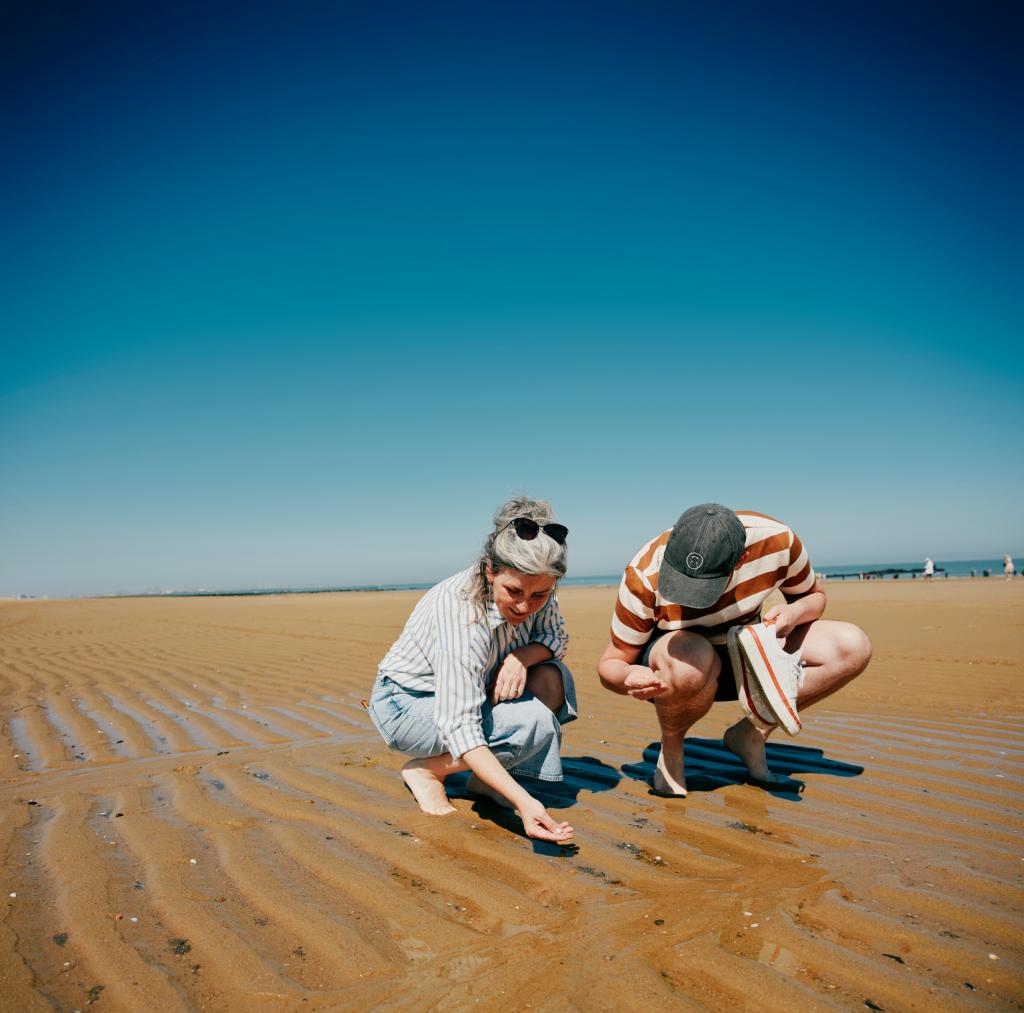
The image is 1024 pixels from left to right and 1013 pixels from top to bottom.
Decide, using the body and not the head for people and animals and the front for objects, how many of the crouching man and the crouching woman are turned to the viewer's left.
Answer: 0

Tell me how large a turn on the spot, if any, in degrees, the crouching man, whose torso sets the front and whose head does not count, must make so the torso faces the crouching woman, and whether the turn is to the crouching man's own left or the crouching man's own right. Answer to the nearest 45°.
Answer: approximately 45° to the crouching man's own right

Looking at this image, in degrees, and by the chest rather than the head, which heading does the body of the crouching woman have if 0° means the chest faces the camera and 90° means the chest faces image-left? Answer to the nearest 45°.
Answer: approximately 315°

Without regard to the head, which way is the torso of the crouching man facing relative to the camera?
toward the camera

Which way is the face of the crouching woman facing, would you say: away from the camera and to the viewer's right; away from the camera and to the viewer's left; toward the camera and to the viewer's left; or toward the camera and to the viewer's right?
toward the camera and to the viewer's right

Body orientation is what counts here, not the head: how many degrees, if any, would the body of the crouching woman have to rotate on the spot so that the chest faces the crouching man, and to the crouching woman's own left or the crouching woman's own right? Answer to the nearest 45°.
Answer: approximately 45° to the crouching woman's own left
